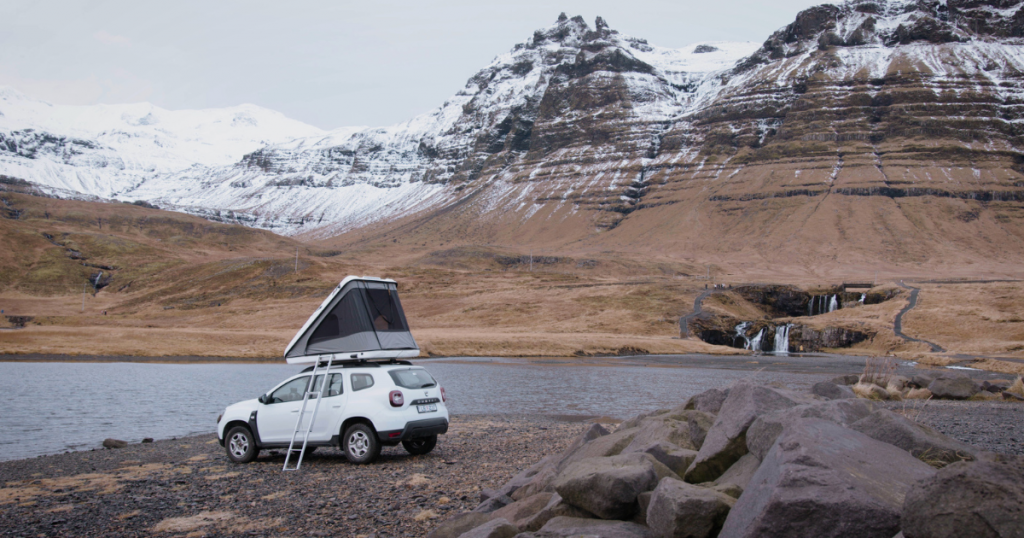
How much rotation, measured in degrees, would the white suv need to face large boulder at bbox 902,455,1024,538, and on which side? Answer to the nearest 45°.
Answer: approximately 135° to its left

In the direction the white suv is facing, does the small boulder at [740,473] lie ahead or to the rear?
to the rear

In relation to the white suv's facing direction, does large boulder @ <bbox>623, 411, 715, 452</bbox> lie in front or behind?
behind

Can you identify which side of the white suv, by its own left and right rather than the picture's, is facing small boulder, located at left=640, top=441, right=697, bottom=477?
back

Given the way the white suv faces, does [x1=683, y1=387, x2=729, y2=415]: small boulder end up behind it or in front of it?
behind

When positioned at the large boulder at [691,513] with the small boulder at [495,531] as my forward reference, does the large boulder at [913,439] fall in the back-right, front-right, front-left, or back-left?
back-right

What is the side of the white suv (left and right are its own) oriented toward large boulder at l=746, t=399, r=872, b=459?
back

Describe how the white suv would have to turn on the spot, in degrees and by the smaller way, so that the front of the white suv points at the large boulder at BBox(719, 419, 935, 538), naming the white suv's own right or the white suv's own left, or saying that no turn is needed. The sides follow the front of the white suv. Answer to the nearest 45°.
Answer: approximately 135° to the white suv's own left

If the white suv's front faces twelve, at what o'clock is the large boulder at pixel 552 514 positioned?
The large boulder is roughly at 7 o'clock from the white suv.

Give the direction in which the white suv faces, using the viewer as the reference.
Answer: facing away from the viewer and to the left of the viewer

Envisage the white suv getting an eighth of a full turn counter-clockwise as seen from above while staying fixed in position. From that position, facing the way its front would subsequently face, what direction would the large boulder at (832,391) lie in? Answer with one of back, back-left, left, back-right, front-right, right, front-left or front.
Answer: back

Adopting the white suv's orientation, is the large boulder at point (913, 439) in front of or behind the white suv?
behind
